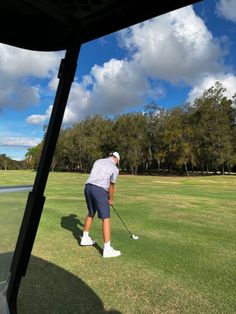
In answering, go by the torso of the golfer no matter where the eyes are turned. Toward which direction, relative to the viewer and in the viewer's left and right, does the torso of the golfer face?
facing away from the viewer and to the right of the viewer
